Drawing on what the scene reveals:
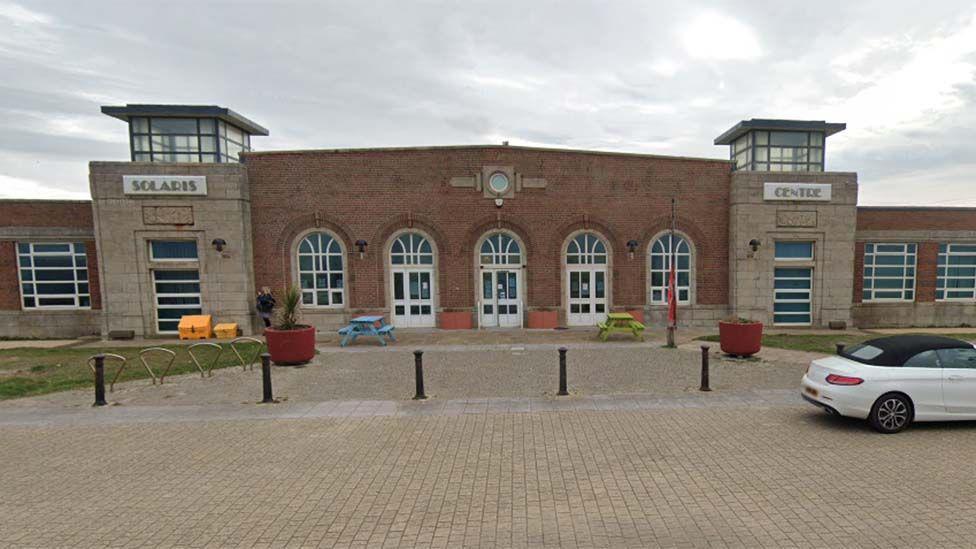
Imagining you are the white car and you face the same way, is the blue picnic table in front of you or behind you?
behind

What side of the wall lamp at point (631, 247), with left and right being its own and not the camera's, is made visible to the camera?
front

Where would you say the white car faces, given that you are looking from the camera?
facing away from the viewer and to the right of the viewer

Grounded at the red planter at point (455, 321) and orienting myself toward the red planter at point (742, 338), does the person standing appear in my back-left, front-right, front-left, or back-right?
back-right

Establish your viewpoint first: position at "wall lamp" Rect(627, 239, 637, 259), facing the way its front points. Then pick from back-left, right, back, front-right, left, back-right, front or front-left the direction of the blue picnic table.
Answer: front-right

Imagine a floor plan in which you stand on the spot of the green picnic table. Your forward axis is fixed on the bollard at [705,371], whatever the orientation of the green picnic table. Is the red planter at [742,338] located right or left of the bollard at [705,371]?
left

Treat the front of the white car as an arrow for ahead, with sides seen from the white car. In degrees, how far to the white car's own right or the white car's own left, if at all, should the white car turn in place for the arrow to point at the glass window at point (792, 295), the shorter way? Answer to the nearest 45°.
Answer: approximately 45° to the white car's own left

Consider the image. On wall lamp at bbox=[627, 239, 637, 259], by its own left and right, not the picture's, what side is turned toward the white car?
front

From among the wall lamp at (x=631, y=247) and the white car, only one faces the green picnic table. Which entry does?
the wall lamp

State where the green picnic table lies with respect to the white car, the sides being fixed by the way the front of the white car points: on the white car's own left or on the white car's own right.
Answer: on the white car's own left

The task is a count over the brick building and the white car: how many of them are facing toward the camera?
1

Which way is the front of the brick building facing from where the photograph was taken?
facing the viewer

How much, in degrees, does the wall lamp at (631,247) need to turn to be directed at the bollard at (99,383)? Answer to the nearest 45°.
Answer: approximately 45° to its right
